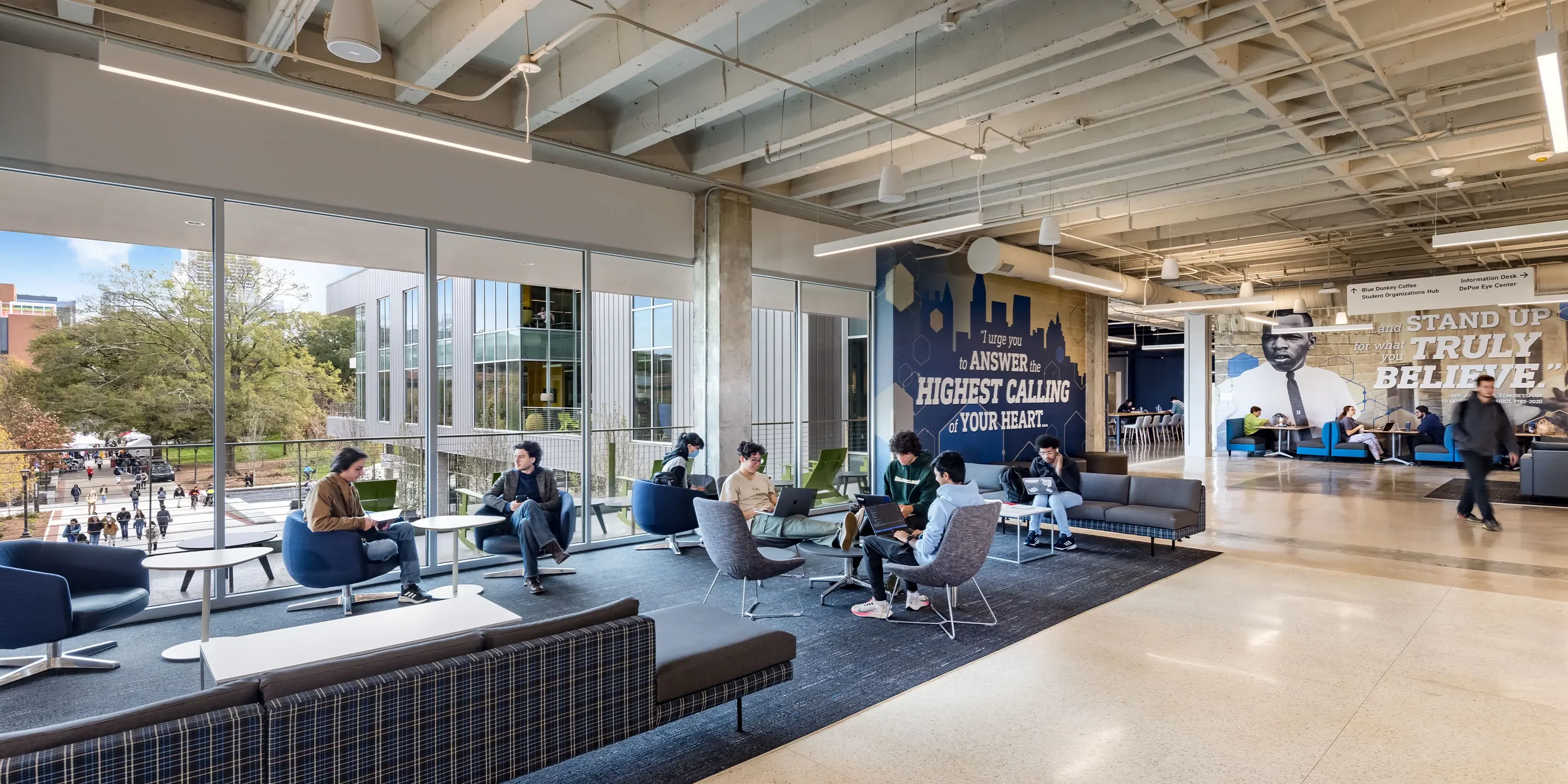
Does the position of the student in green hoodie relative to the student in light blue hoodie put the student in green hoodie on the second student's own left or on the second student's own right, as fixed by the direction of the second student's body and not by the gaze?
on the second student's own right

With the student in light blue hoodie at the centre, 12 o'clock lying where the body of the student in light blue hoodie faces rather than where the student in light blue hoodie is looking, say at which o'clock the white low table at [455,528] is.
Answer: The white low table is roughly at 12 o'clock from the student in light blue hoodie.

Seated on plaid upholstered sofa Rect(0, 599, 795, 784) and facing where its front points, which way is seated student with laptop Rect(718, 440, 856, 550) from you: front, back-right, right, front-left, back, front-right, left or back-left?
right

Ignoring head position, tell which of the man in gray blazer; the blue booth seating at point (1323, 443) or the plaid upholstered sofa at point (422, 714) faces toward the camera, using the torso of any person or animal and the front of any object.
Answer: the man in gray blazer

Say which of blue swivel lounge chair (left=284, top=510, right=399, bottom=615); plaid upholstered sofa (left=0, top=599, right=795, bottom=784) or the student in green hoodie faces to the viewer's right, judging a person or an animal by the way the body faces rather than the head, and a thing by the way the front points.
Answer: the blue swivel lounge chair

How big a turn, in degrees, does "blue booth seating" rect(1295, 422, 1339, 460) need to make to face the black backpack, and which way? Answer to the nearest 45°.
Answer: approximately 90° to its left

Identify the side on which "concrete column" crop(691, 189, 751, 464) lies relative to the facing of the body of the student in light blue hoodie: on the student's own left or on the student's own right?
on the student's own right

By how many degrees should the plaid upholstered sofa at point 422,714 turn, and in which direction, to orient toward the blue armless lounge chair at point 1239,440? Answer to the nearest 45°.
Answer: approximately 90° to its right

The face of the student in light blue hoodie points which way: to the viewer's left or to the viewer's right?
to the viewer's left

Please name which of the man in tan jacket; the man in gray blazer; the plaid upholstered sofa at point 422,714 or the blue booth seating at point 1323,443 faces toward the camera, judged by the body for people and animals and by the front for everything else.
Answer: the man in gray blazer

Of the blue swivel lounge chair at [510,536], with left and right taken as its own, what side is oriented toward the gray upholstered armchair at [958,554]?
left

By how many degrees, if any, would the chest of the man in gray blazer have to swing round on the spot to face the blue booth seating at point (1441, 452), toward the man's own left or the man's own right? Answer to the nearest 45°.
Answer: approximately 90° to the man's own left

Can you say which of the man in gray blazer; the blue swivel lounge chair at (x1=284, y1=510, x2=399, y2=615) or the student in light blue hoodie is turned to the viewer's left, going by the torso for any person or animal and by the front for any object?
the student in light blue hoodie
